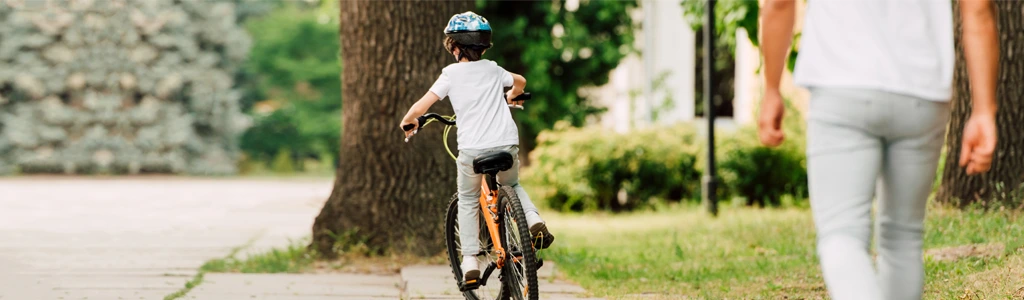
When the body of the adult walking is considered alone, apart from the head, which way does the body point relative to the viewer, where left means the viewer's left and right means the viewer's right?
facing away from the viewer

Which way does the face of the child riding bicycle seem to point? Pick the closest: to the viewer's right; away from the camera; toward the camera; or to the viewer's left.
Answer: away from the camera

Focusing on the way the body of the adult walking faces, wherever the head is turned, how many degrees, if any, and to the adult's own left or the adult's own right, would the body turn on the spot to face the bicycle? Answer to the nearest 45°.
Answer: approximately 45° to the adult's own left

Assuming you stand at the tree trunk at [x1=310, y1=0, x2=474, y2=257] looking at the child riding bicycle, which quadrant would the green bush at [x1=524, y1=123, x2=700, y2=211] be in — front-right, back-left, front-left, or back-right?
back-left

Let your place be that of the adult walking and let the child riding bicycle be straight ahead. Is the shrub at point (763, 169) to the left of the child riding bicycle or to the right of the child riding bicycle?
right

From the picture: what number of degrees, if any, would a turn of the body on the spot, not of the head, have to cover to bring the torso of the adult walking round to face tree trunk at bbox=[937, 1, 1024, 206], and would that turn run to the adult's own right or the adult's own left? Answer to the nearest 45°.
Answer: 0° — they already face it

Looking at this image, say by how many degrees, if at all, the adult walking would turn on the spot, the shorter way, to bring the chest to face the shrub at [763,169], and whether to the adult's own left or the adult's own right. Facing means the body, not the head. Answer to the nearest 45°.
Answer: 0° — they already face it
